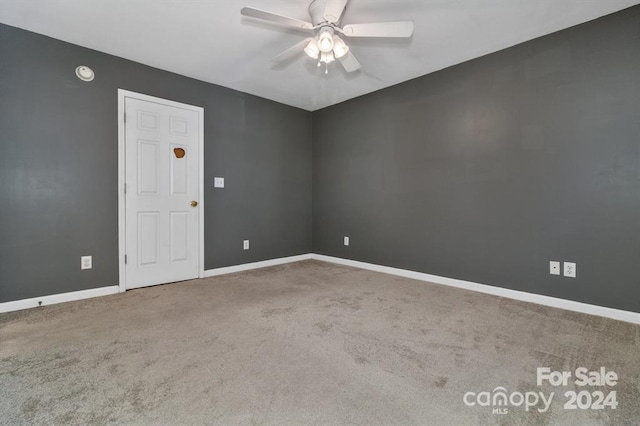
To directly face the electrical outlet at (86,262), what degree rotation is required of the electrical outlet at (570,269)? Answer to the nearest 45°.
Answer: approximately 45° to its right

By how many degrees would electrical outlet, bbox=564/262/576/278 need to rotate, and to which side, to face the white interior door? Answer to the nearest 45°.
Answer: approximately 45° to its right

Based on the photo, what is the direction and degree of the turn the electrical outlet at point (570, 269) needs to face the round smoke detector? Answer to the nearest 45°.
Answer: approximately 45° to its right

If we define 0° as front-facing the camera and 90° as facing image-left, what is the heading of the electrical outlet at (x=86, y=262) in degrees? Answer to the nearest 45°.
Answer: approximately 0°

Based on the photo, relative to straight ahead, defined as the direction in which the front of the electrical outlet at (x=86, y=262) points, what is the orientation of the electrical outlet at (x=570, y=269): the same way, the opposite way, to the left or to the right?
to the right
